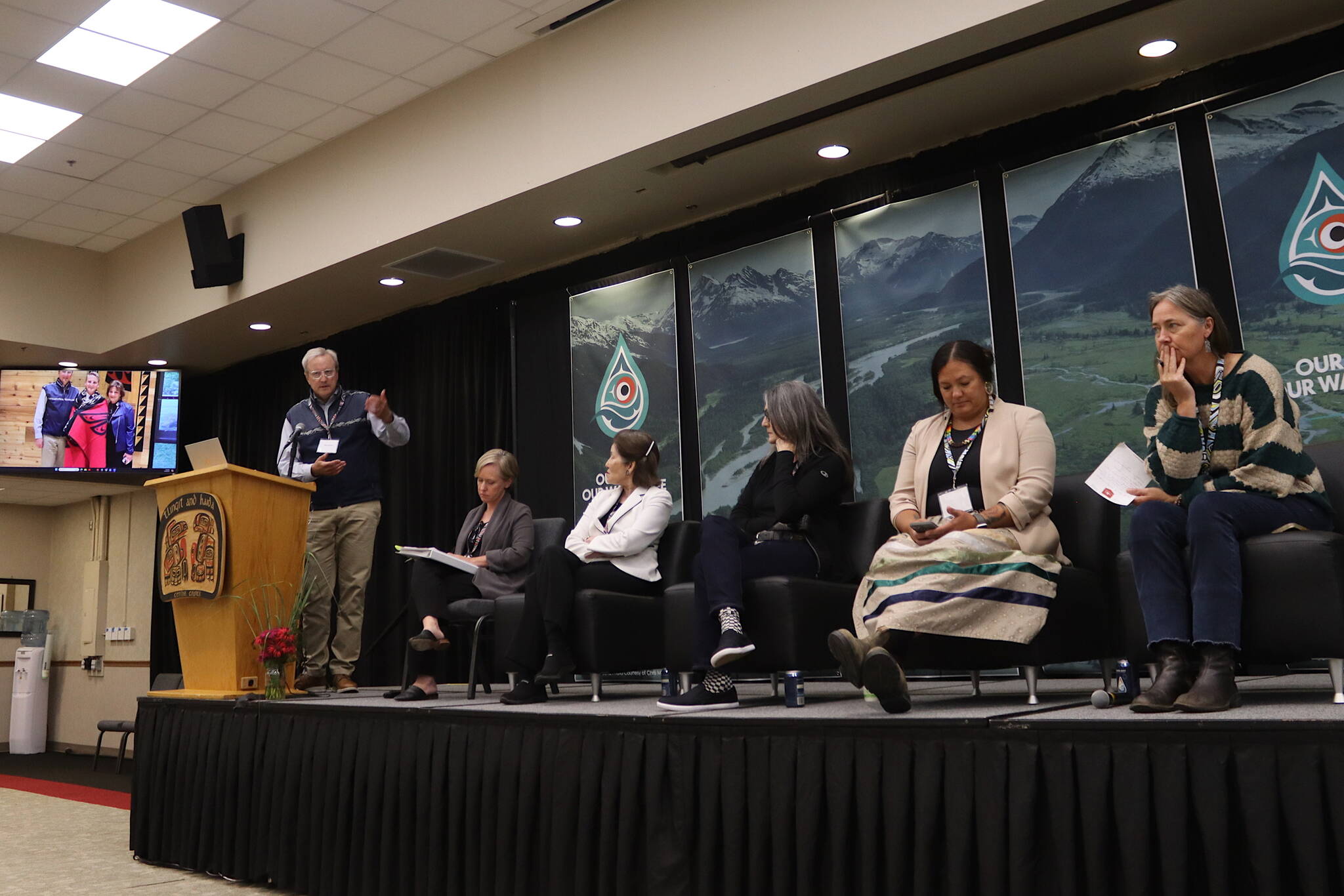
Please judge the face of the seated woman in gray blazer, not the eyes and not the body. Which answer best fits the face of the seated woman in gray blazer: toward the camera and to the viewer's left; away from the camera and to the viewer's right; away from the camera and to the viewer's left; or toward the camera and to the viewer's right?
toward the camera and to the viewer's left

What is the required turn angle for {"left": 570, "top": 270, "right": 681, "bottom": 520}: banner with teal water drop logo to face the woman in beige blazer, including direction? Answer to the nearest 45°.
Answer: approximately 45° to its left

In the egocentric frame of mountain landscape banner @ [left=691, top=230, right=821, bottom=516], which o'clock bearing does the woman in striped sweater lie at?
The woman in striped sweater is roughly at 10 o'clock from the mountain landscape banner.

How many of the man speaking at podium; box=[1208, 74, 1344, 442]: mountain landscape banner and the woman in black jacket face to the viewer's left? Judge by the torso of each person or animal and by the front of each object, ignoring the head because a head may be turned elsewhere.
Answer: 1

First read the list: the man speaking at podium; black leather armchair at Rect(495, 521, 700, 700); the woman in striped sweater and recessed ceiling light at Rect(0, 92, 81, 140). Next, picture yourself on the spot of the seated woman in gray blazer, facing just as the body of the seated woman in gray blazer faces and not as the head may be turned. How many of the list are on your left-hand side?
2

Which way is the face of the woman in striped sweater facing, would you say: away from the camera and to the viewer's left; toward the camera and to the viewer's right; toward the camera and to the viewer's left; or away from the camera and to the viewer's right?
toward the camera and to the viewer's left

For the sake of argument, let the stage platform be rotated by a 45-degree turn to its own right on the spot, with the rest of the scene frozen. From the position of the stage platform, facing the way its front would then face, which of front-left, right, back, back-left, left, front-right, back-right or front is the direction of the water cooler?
front-right

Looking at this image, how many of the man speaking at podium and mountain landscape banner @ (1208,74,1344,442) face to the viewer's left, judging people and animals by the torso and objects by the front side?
0

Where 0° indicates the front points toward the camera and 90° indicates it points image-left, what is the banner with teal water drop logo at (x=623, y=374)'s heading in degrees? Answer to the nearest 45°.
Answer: approximately 45°

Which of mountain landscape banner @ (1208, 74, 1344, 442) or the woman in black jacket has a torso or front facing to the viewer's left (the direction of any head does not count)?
the woman in black jacket

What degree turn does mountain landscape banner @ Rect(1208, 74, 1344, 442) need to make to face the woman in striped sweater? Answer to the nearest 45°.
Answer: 0° — it already faces them

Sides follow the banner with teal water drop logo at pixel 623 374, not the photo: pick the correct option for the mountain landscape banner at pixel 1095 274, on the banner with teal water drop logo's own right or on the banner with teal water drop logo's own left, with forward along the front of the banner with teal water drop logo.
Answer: on the banner with teal water drop logo's own left

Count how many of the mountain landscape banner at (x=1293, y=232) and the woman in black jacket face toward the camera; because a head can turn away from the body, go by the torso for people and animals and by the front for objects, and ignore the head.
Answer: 1

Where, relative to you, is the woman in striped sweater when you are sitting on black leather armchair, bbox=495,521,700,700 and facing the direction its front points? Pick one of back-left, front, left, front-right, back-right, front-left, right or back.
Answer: left

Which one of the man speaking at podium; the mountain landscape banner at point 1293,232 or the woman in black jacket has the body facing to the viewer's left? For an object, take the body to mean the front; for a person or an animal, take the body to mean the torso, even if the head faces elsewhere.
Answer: the woman in black jacket
